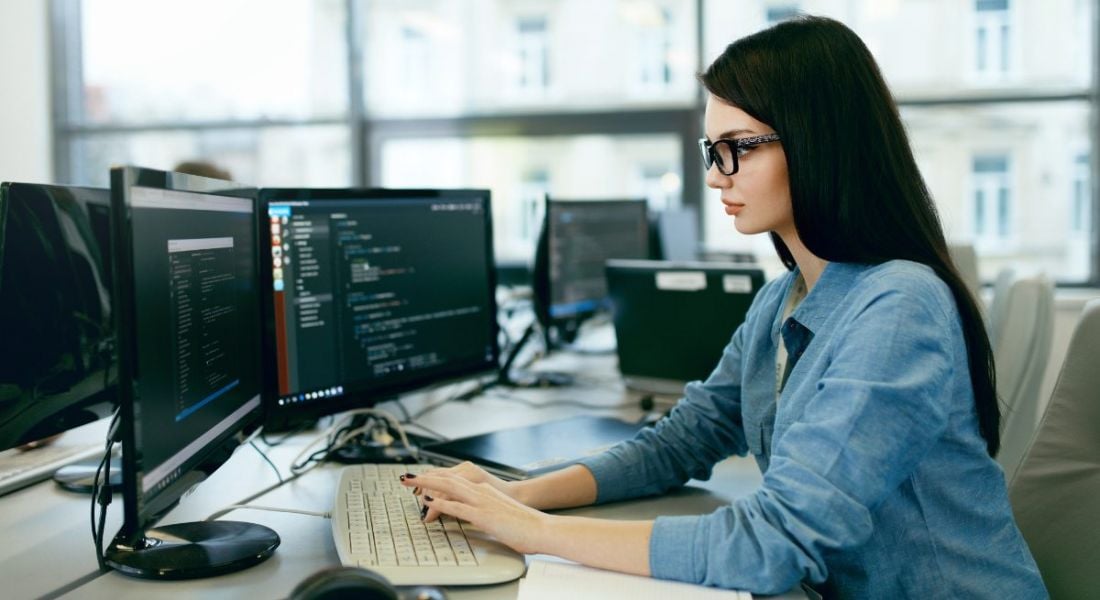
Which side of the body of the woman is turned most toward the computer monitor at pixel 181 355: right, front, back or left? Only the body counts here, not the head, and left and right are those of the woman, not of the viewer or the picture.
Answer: front

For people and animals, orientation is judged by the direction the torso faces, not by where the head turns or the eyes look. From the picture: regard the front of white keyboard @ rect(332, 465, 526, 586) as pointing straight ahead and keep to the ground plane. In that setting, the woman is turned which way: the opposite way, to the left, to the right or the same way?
the opposite way

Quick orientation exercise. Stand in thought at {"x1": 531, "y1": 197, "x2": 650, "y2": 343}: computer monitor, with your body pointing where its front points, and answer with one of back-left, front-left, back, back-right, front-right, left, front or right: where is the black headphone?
front-right

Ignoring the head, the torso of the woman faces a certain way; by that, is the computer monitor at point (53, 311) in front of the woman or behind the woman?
in front

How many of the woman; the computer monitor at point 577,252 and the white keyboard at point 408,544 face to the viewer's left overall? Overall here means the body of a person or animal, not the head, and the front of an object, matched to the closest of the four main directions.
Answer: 1

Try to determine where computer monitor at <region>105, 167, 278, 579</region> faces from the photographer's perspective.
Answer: facing the viewer and to the right of the viewer

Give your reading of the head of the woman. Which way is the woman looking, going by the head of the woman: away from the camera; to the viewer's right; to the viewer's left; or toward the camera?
to the viewer's left

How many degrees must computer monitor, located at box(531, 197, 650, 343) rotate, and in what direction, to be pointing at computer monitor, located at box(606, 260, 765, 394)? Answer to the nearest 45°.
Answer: approximately 45° to its right

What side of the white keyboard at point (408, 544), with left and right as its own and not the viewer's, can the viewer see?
right

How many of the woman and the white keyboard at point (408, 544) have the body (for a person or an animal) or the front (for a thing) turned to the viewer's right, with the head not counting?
1

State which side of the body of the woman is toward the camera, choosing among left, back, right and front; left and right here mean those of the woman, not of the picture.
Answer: left

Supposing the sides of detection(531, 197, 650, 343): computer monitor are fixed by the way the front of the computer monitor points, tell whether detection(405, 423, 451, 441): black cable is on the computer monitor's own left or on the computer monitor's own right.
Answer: on the computer monitor's own right

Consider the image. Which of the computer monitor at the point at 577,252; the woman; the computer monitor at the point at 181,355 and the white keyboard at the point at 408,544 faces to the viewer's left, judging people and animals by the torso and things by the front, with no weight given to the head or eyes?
the woman
